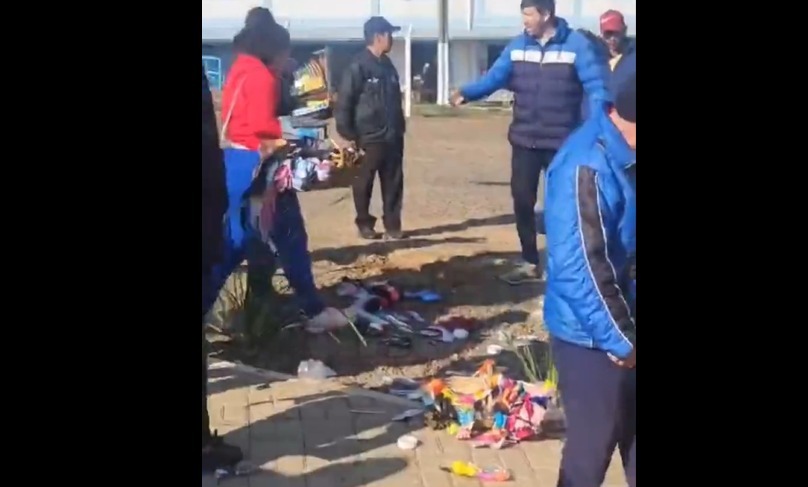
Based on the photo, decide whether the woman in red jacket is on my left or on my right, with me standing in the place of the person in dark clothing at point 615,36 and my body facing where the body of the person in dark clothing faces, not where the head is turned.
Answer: on my right

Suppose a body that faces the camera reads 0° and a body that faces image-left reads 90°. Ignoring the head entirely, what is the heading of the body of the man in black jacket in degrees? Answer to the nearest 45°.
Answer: approximately 315°

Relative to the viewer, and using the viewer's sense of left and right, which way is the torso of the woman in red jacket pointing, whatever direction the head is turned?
facing to the right of the viewer

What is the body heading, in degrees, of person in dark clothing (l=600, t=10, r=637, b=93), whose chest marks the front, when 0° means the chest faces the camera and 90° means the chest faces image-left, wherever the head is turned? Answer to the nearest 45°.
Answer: approximately 45°
